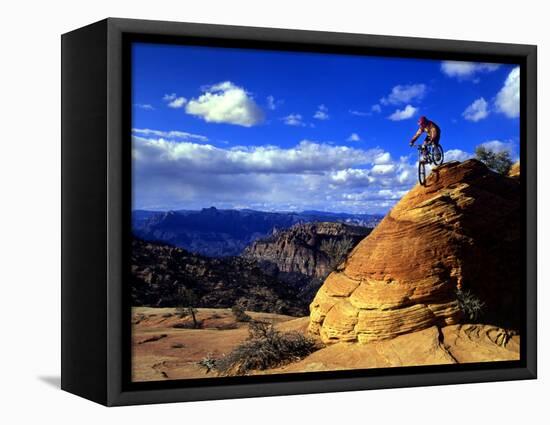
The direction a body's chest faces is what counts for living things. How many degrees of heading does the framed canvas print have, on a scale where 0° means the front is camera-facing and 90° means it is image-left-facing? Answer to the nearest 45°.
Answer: approximately 315°
